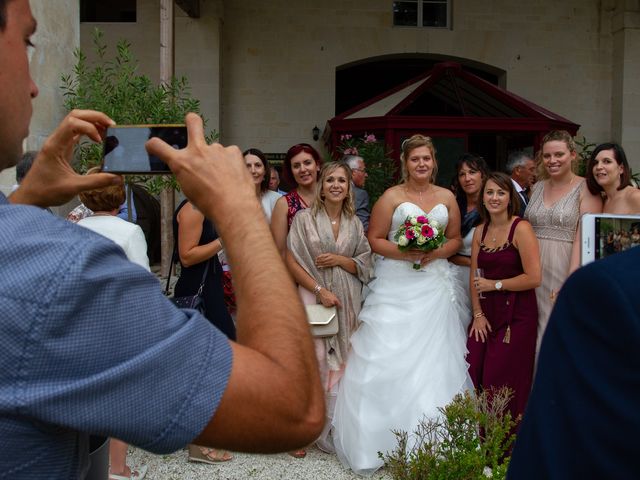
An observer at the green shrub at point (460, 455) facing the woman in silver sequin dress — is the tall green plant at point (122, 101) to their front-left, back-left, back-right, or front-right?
front-left

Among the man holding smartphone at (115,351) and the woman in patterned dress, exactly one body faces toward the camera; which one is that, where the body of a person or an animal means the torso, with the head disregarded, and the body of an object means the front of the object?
the woman in patterned dress

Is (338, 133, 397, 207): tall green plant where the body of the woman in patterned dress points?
no

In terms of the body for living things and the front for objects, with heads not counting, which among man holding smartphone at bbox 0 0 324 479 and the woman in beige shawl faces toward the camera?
the woman in beige shawl

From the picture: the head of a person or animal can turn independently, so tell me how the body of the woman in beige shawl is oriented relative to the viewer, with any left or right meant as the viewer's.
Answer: facing the viewer

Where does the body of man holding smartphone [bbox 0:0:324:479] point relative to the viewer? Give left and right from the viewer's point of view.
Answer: facing away from the viewer and to the right of the viewer

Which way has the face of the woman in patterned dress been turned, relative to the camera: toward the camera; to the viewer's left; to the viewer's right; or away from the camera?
toward the camera

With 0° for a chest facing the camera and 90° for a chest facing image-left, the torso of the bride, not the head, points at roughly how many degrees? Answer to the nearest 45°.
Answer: approximately 0°

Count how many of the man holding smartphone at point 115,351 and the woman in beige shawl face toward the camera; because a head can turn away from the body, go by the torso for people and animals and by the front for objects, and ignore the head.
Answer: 1

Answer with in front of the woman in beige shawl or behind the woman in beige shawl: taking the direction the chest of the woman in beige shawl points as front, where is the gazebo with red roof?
behind

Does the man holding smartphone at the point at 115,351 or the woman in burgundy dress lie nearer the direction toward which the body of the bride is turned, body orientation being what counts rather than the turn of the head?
the man holding smartphone

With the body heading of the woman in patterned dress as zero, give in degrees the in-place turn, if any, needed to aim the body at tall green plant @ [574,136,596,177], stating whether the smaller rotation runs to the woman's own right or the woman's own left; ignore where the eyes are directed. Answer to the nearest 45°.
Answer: approximately 135° to the woman's own left

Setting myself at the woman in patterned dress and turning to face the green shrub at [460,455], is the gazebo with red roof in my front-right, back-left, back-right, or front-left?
back-left

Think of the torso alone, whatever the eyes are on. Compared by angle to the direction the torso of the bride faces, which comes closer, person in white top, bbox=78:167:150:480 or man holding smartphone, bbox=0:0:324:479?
the man holding smartphone

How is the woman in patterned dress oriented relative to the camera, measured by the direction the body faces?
toward the camera

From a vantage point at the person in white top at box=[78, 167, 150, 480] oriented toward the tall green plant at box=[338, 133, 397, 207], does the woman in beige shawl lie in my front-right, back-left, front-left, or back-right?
front-right

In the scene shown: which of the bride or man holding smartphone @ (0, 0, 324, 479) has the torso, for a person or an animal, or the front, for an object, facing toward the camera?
the bride

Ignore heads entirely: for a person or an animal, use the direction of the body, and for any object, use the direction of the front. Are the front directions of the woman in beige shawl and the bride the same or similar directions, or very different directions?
same or similar directions
